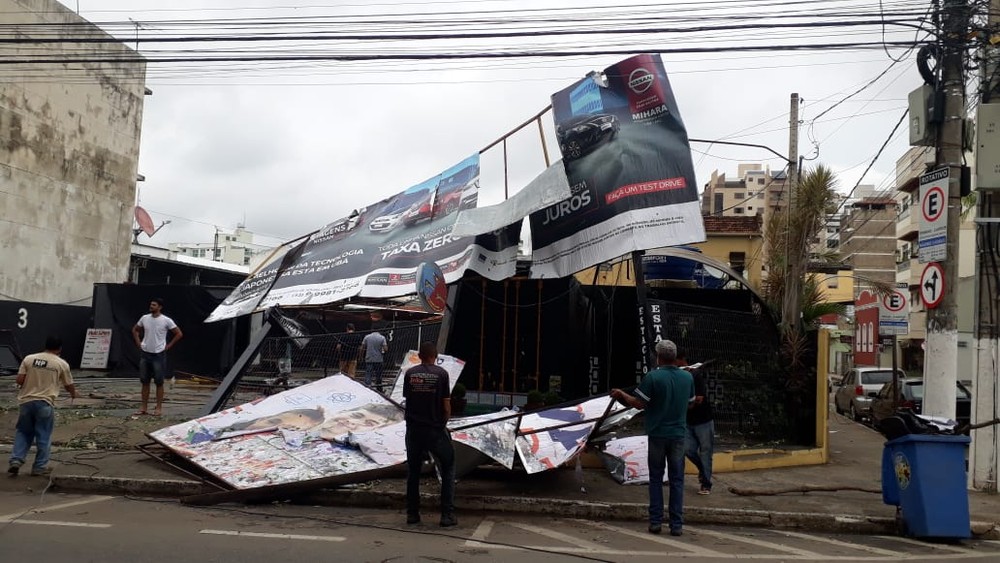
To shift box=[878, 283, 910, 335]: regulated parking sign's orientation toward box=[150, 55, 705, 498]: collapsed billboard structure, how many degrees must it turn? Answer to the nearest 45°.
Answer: approximately 45° to its right

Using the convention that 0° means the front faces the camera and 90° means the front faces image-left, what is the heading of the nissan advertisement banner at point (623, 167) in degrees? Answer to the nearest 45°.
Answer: approximately 0°

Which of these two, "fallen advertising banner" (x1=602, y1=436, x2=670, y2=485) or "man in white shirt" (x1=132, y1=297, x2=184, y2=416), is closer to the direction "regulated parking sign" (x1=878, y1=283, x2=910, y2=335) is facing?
the fallen advertising banner

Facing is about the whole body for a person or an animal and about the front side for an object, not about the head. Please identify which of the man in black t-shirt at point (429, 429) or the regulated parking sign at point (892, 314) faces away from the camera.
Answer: the man in black t-shirt

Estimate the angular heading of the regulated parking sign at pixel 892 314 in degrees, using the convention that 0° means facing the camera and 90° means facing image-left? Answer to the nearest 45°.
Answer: approximately 0°

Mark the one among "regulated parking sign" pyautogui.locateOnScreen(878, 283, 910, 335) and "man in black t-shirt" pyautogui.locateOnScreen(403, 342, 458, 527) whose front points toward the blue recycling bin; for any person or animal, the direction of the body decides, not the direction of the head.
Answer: the regulated parking sign

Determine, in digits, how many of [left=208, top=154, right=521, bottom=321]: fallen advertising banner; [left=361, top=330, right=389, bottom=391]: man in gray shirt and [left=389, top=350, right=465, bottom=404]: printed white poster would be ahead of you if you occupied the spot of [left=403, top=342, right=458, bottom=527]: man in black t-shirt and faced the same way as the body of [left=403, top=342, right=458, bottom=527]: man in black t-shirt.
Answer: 3

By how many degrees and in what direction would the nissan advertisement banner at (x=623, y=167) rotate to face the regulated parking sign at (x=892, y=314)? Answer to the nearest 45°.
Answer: approximately 135° to its left

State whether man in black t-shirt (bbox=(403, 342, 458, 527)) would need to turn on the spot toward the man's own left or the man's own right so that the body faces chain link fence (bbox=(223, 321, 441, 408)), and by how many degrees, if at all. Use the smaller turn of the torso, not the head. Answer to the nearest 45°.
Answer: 0° — they already face it

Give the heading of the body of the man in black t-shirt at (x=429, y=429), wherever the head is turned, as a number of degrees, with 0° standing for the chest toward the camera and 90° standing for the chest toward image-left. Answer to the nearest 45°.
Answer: approximately 180°

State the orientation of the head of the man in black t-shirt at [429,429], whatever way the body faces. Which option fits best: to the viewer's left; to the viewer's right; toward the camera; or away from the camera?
away from the camera

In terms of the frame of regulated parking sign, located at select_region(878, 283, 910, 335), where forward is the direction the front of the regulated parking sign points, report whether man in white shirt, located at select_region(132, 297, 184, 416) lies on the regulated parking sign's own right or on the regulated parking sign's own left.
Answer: on the regulated parking sign's own right

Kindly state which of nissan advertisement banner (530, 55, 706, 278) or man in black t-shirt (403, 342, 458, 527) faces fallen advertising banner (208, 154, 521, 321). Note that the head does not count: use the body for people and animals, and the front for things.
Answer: the man in black t-shirt
